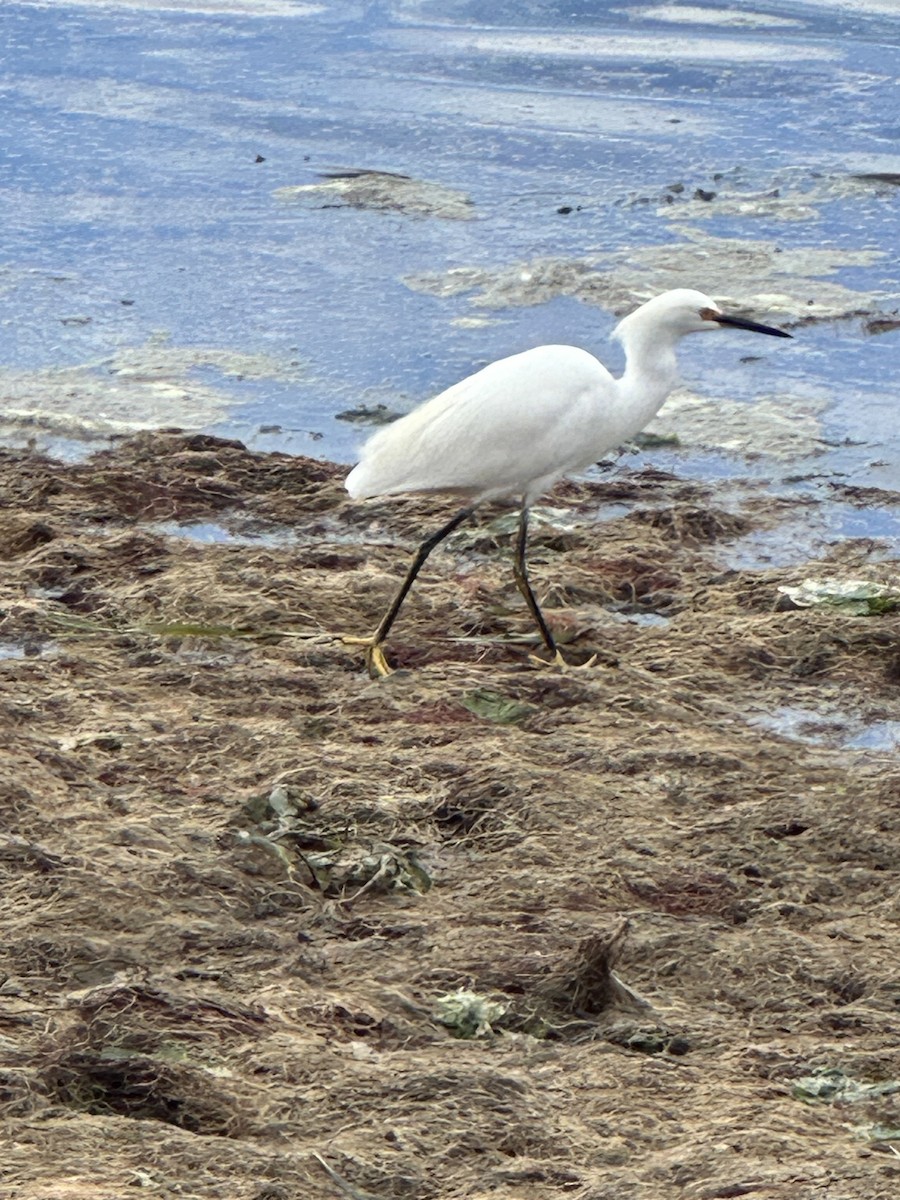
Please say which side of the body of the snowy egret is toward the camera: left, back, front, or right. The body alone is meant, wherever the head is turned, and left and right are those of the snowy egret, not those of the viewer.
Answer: right
